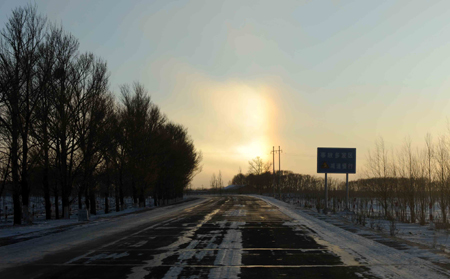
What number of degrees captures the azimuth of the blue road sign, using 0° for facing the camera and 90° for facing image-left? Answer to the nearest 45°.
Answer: approximately 0°
